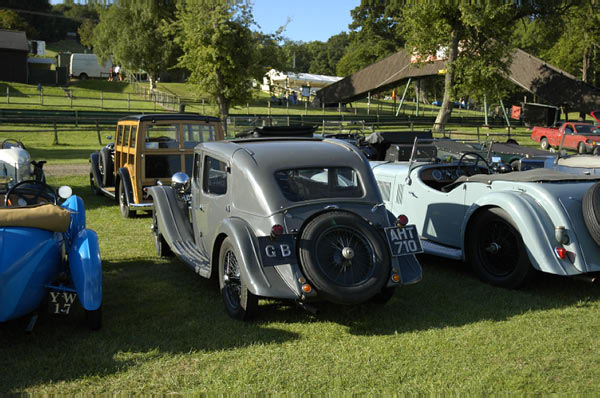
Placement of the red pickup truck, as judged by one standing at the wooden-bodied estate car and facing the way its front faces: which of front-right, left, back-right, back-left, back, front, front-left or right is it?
right

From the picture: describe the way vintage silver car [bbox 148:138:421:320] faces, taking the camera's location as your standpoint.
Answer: facing away from the viewer and to the left of the viewer

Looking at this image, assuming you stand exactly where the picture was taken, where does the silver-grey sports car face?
facing away from the viewer and to the left of the viewer

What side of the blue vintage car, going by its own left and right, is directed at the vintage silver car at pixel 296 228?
right

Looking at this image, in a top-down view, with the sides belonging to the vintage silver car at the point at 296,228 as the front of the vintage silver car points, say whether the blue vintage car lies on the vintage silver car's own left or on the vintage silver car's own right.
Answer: on the vintage silver car's own left

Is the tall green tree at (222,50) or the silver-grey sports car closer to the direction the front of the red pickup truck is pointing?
the silver-grey sports car

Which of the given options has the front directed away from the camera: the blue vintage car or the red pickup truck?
the blue vintage car

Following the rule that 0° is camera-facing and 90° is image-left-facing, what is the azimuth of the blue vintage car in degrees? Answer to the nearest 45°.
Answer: approximately 180°

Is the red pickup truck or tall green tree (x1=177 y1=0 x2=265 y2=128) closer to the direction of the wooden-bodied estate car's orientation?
the tall green tree

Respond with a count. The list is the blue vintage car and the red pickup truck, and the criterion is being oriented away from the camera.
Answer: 1

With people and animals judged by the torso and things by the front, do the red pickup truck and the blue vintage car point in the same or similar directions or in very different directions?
very different directions

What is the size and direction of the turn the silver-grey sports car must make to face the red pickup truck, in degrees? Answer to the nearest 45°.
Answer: approximately 45° to its right

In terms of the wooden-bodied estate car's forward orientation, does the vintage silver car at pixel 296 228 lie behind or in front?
behind

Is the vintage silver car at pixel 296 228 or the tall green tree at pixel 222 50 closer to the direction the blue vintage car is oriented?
the tall green tree
